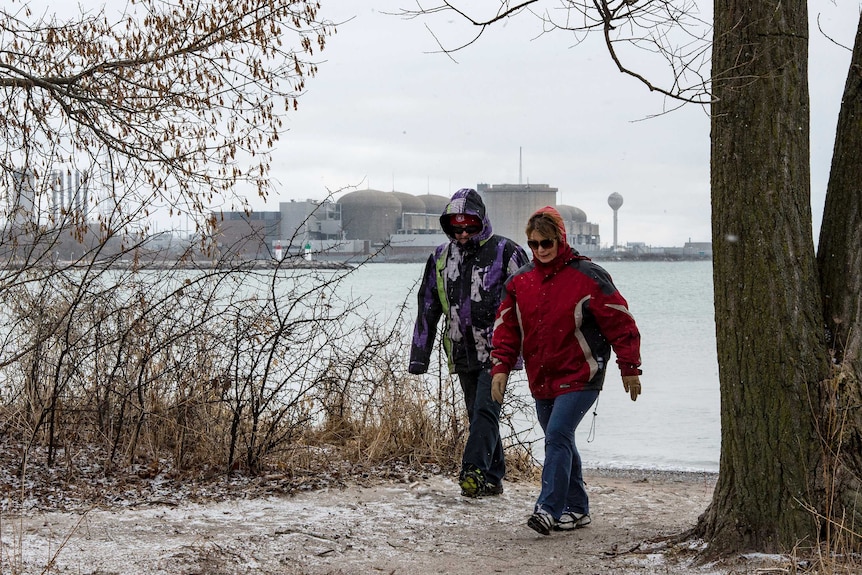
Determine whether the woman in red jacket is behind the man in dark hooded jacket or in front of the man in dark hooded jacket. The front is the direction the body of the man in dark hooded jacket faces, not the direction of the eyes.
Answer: in front

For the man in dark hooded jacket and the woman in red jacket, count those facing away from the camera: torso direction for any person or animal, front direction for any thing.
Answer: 0

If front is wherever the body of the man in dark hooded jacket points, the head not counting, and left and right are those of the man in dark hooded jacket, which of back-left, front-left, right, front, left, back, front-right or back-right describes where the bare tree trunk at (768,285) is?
front-left

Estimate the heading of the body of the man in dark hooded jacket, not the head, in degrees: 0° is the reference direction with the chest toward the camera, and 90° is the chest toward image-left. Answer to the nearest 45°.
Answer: approximately 0°

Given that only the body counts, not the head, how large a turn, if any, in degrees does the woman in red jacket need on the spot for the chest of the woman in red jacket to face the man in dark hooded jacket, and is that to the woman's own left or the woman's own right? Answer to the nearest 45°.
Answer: approximately 90° to the woman's own right

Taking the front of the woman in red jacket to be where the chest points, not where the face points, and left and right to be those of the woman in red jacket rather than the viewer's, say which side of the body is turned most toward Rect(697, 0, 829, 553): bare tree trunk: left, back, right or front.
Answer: left
